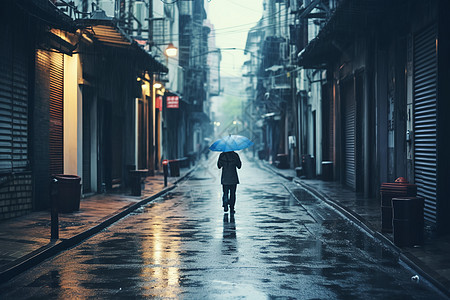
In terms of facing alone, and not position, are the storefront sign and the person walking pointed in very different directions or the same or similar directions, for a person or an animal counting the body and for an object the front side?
very different directions

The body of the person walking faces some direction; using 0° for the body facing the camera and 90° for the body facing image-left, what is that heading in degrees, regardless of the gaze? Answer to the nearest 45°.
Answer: approximately 180°

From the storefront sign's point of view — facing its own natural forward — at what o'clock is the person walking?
The person walking is roughly at 12 o'clock from the storefront sign.

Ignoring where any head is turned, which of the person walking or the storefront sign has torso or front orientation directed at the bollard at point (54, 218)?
the storefront sign

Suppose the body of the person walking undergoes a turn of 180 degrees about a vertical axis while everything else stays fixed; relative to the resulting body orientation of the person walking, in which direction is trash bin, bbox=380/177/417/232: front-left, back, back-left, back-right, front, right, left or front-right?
front-left

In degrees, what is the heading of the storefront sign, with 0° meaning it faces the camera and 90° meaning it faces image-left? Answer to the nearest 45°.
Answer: approximately 0°

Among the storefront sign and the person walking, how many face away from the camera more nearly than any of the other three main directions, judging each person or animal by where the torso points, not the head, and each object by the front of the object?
1
